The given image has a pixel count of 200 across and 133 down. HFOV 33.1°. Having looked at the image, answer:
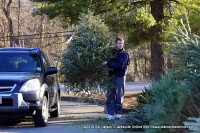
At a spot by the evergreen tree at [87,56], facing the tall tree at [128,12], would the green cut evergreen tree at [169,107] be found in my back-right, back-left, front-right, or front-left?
back-right

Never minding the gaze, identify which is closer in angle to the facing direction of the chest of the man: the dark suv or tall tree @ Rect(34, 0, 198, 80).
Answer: the dark suv

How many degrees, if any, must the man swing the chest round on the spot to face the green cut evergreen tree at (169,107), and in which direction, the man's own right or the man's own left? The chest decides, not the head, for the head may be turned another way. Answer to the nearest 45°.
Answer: approximately 90° to the man's own left

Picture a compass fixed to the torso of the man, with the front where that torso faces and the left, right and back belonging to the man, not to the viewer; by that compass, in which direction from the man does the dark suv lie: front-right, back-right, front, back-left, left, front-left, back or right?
front

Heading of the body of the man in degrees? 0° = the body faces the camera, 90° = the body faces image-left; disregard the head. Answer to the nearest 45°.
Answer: approximately 90°

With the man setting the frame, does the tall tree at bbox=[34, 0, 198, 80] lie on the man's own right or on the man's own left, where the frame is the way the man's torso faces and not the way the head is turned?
on the man's own right
